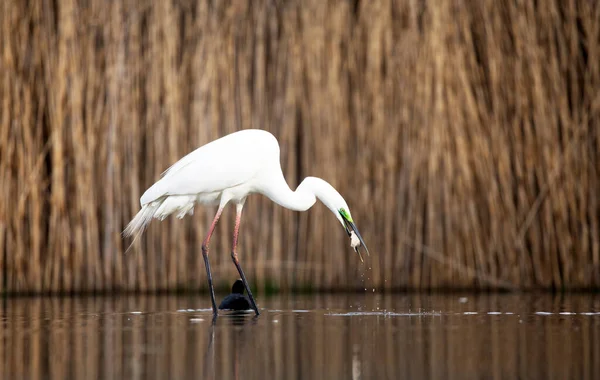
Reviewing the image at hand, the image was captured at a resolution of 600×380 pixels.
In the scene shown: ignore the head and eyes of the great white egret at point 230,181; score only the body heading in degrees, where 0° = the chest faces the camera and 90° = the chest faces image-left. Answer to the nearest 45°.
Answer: approximately 270°
